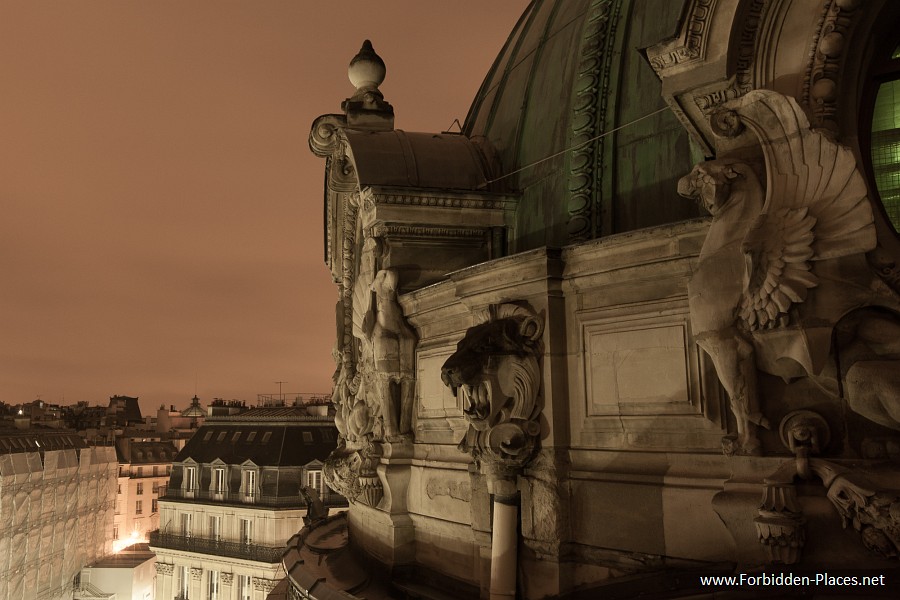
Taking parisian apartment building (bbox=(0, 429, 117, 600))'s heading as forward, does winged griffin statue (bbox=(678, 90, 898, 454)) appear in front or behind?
in front

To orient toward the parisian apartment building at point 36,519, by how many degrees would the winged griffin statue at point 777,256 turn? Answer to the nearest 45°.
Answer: approximately 45° to its right

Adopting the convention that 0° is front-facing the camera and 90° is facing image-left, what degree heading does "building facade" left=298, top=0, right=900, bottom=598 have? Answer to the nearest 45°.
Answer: approximately 45°

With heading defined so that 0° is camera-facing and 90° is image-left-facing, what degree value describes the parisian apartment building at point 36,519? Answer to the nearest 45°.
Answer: approximately 315°

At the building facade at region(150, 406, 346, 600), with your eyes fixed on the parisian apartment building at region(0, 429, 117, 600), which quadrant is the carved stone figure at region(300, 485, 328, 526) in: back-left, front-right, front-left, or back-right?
back-left

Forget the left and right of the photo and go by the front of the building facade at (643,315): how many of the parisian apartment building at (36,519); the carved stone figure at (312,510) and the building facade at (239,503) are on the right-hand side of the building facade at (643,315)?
3

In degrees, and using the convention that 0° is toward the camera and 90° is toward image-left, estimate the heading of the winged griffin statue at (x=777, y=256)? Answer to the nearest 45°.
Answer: approximately 90°

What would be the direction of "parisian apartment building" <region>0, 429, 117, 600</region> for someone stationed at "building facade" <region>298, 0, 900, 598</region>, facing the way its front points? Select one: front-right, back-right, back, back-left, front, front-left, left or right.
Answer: right

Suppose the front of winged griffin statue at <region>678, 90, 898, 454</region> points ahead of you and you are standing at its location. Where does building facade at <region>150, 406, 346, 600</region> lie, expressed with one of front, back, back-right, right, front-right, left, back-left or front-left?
front-right

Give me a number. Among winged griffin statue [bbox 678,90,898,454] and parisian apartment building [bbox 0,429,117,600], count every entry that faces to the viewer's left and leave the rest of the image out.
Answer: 1
